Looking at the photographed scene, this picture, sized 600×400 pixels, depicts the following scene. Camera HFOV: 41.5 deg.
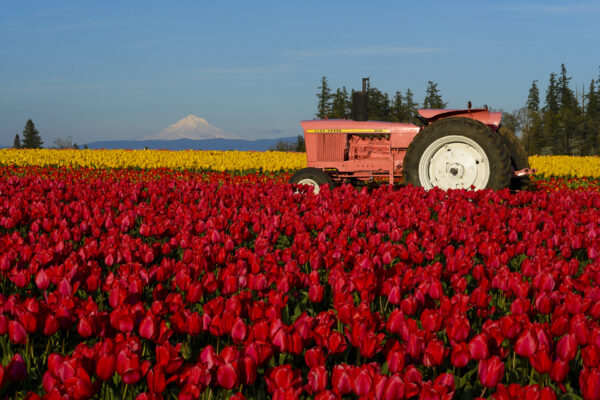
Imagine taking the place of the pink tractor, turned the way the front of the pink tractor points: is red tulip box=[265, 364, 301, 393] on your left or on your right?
on your left

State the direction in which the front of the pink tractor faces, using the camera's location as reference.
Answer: facing to the left of the viewer

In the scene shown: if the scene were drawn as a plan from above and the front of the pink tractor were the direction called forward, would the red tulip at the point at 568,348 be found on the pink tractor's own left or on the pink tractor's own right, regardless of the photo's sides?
on the pink tractor's own left

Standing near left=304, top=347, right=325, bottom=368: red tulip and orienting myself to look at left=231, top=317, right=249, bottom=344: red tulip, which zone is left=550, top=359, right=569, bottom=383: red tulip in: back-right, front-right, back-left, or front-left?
back-right

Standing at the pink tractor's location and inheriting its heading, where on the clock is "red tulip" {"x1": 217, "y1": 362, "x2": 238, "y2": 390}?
The red tulip is roughly at 9 o'clock from the pink tractor.

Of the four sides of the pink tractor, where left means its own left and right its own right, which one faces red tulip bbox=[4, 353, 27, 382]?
left

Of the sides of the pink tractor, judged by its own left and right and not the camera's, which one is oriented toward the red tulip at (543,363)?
left

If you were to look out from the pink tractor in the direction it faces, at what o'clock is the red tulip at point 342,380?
The red tulip is roughly at 9 o'clock from the pink tractor.

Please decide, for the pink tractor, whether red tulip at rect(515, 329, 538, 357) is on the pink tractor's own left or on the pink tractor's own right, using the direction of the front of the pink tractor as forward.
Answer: on the pink tractor's own left

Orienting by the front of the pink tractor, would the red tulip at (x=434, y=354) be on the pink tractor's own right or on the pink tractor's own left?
on the pink tractor's own left
